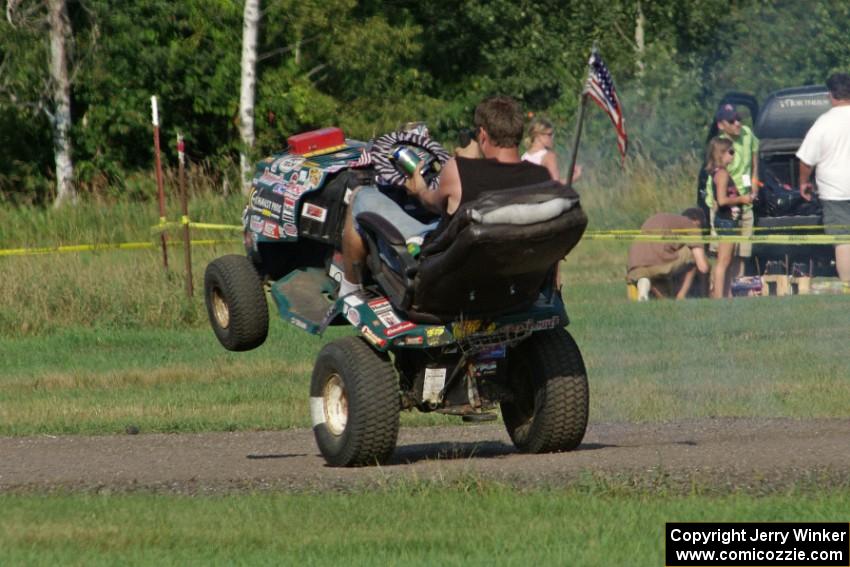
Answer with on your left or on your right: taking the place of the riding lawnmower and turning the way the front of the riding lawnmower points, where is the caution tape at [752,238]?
on your right

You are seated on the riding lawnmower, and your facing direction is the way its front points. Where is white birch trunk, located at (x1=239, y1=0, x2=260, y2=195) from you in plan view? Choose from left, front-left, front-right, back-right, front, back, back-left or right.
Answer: front-right

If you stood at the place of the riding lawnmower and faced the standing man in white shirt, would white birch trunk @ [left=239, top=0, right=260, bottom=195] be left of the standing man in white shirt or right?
left

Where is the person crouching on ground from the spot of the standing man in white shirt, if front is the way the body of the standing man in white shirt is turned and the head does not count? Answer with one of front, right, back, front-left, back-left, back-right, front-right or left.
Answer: front-left

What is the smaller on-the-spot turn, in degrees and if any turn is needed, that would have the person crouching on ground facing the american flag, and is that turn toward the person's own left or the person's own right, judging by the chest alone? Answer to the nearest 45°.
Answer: approximately 90° to the person's own right

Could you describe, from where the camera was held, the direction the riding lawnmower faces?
facing away from the viewer and to the left of the viewer

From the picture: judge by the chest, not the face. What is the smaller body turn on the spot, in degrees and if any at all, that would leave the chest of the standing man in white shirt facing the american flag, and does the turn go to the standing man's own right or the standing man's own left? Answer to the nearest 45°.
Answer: approximately 135° to the standing man's own left

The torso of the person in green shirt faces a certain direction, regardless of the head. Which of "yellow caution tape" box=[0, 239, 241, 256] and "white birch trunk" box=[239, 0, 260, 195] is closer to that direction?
the yellow caution tape
